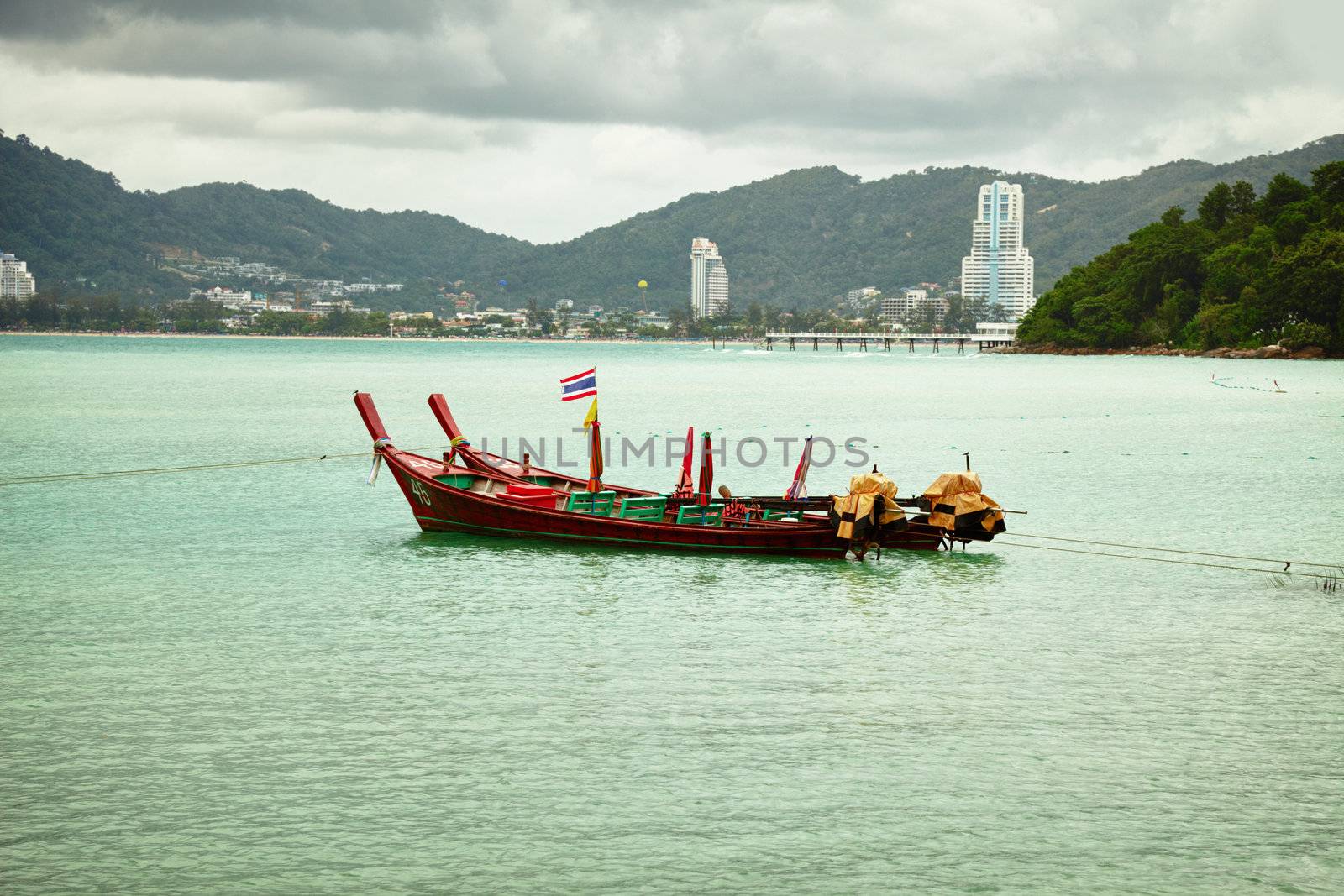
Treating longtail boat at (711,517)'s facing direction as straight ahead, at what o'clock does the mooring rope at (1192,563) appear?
The mooring rope is roughly at 6 o'clock from the longtail boat.

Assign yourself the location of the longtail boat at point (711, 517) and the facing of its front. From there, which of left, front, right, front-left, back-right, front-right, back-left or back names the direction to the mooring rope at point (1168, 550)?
back

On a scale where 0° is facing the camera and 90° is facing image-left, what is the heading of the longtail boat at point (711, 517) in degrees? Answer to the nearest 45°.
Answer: approximately 90°

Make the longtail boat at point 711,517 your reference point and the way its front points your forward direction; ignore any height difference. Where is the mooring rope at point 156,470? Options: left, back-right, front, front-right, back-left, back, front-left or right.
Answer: front-right
